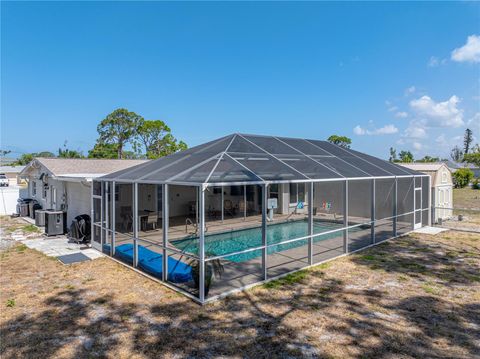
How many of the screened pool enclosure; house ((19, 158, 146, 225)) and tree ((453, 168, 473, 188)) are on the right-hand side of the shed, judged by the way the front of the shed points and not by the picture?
2

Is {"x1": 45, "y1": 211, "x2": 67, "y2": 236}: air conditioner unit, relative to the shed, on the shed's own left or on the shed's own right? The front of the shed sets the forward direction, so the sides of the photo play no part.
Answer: on the shed's own right

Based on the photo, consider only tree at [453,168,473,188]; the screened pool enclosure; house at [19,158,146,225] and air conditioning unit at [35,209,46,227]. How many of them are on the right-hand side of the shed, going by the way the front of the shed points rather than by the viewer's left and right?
3

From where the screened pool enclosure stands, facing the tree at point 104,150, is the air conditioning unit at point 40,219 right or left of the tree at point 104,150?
left

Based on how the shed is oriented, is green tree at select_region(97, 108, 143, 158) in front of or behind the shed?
behind

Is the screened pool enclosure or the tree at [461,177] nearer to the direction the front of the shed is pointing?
the screened pool enclosure

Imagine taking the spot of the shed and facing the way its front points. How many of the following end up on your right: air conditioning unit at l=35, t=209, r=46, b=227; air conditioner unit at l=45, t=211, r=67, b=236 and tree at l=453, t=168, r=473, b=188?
2

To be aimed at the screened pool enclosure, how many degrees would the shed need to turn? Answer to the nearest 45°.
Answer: approximately 90° to its right

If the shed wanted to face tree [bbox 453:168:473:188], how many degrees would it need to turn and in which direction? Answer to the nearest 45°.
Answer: approximately 135° to its left

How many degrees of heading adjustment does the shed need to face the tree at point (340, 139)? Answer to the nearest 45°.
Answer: approximately 135° to its left

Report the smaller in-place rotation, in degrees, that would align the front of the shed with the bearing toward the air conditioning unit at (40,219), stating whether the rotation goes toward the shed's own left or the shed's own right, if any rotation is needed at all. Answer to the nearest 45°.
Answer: approximately 90° to the shed's own right

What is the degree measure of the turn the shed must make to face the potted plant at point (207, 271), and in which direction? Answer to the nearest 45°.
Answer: approximately 45° to its right

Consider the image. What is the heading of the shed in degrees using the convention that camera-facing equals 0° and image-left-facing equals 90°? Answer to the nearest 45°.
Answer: approximately 315°

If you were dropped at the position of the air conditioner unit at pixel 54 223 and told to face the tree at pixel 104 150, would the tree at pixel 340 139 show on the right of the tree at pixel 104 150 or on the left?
right

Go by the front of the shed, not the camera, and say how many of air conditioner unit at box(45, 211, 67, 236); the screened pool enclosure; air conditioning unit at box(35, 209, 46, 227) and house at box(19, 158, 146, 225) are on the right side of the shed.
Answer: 4

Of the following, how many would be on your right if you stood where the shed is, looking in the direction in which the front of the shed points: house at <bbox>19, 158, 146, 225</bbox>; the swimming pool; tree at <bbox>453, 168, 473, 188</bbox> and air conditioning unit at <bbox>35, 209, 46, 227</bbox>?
3
